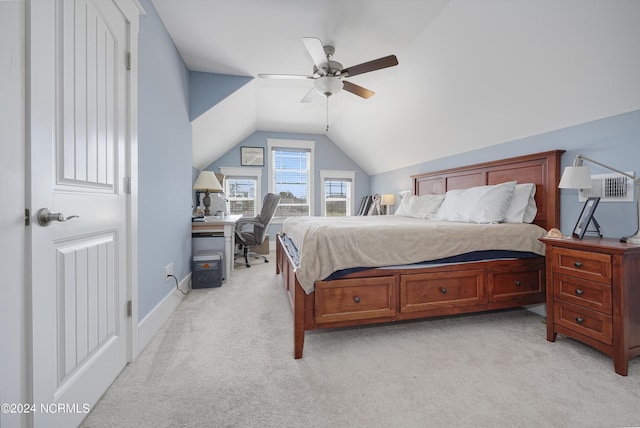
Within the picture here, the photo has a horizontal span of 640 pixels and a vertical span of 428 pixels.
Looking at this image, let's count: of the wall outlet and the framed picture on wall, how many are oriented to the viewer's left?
0

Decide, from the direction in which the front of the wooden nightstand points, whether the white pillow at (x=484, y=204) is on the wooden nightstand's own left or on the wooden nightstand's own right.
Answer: on the wooden nightstand's own right

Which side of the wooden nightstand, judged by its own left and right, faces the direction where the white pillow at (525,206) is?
right

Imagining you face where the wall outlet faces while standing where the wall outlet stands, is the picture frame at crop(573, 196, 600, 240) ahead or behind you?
ahead

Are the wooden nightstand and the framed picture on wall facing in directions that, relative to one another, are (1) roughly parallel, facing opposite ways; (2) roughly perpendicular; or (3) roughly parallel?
roughly perpendicular

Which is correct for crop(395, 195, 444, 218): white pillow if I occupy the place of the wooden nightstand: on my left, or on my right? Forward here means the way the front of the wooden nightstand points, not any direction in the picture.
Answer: on my right

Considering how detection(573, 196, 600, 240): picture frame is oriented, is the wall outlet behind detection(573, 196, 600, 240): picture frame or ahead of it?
ahead

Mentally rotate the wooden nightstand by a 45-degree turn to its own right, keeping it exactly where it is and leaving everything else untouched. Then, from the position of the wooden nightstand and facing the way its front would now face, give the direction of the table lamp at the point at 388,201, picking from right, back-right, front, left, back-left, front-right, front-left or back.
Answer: front-right

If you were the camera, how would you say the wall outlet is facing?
facing the viewer and to the right of the viewer

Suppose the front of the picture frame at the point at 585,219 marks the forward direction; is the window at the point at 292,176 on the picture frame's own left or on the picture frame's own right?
on the picture frame's own right
